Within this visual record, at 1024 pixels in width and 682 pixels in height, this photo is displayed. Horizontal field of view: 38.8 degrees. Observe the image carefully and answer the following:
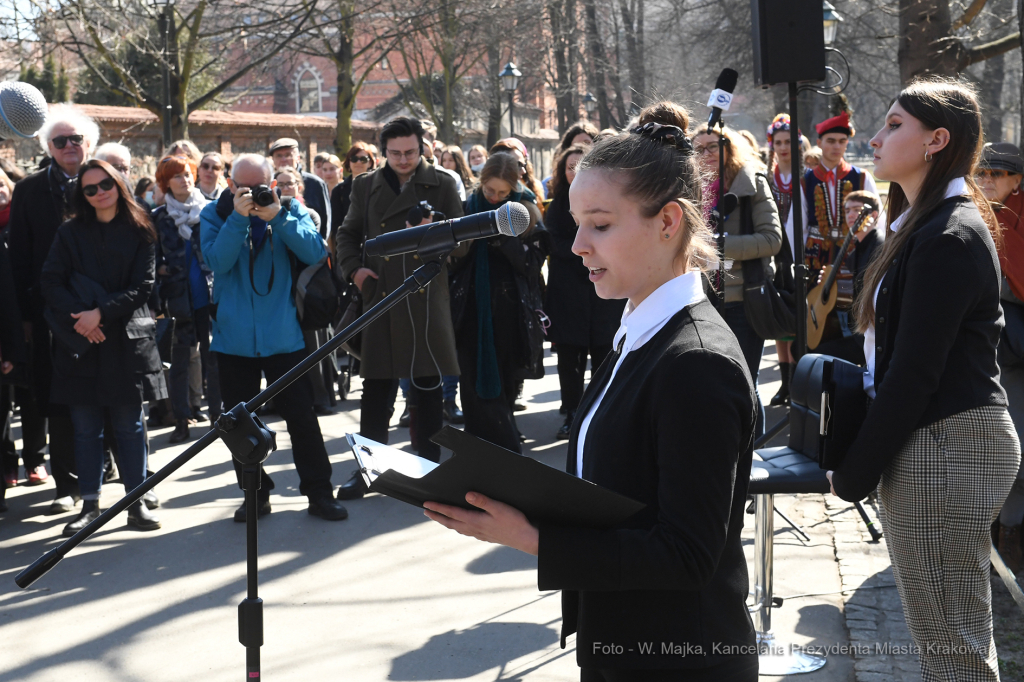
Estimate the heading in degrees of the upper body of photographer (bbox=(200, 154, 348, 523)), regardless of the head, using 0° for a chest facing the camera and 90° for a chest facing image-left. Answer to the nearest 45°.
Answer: approximately 0°

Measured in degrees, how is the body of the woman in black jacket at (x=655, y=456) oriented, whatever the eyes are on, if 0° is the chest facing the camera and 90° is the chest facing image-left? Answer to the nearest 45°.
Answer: approximately 90°

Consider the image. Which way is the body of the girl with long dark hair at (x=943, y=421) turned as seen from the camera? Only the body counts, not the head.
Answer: to the viewer's left

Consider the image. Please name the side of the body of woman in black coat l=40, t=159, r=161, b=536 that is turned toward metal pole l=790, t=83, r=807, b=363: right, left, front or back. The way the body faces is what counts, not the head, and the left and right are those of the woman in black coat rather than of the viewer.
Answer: left

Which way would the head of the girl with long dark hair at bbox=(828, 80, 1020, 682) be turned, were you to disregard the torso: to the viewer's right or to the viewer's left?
to the viewer's left
